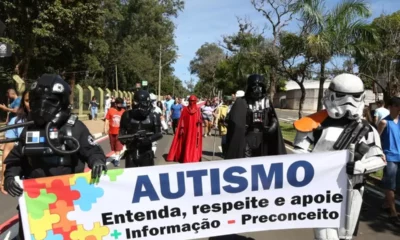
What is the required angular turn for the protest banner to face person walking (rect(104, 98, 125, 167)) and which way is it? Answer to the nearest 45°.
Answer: approximately 180°

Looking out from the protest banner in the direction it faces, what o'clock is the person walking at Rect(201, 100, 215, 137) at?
The person walking is roughly at 6 o'clock from the protest banner.

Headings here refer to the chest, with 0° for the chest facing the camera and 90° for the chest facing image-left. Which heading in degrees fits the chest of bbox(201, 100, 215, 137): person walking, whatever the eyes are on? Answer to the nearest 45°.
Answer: approximately 0°

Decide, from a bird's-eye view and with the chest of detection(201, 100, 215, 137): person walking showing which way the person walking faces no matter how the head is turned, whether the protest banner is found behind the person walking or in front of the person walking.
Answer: in front

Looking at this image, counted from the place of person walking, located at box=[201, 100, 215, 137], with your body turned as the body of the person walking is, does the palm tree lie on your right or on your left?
on your left

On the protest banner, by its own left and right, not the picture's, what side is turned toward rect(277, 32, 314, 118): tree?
back

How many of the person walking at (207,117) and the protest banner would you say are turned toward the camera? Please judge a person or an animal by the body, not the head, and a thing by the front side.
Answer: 2

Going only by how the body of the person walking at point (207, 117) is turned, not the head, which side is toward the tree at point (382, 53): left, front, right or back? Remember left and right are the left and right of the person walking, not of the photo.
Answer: left

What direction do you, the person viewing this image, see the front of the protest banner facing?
facing the viewer
